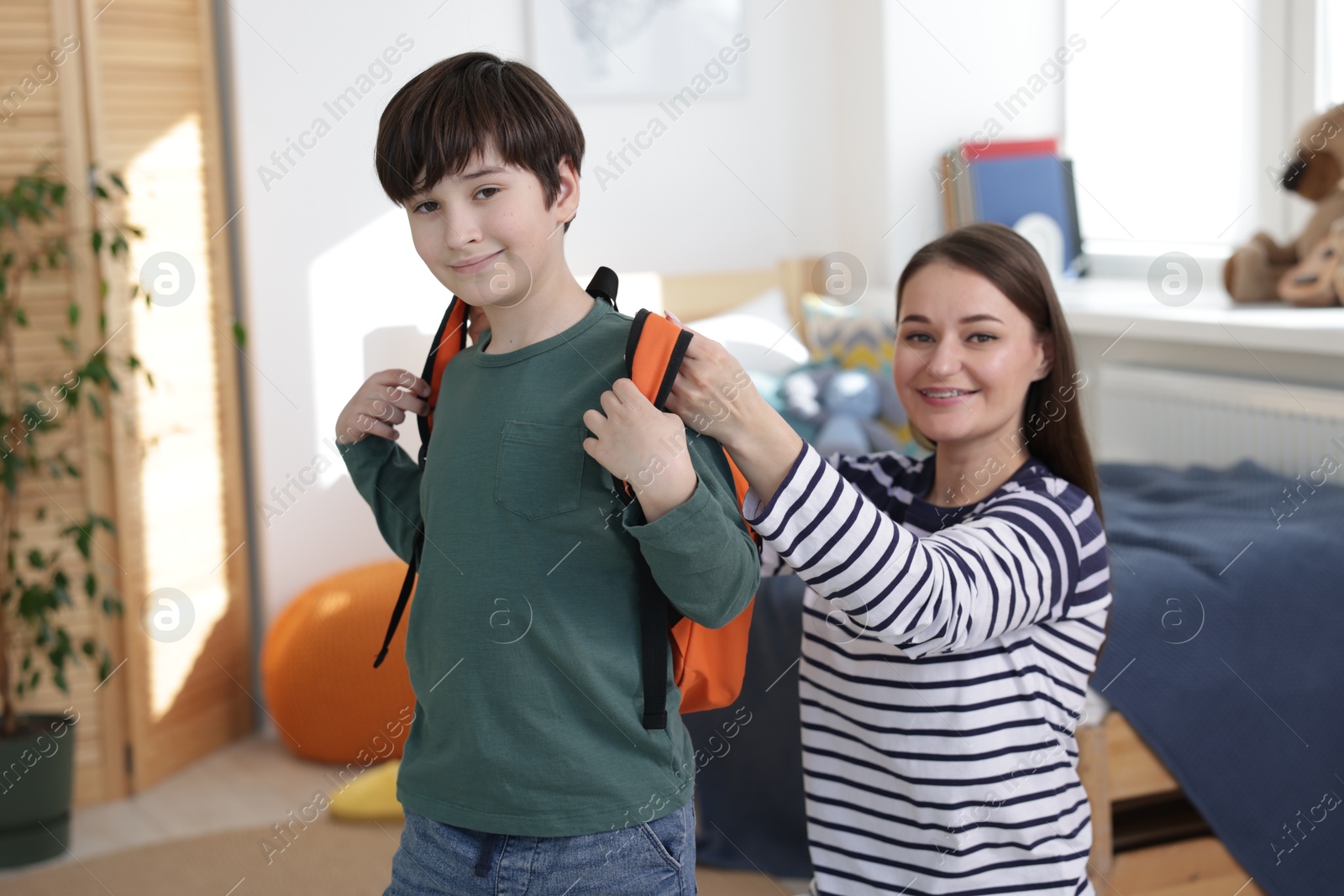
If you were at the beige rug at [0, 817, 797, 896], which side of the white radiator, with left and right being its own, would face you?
front

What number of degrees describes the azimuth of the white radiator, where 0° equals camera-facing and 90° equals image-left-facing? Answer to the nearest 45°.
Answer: approximately 45°

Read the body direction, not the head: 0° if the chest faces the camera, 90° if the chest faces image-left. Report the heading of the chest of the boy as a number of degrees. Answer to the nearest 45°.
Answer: approximately 45°

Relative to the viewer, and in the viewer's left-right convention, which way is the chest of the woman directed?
facing the viewer and to the left of the viewer

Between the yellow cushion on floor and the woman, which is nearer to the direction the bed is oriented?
the woman

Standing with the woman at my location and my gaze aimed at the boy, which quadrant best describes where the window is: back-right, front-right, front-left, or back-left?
back-right

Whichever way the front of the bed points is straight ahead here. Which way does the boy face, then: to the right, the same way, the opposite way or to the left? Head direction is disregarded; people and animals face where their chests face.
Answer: to the right

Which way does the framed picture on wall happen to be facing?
toward the camera

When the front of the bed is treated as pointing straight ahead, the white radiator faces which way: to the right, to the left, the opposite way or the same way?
to the right

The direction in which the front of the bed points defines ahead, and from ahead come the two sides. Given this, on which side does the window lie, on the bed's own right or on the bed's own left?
on the bed's own left

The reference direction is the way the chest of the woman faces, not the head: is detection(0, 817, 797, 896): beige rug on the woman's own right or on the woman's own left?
on the woman's own right
